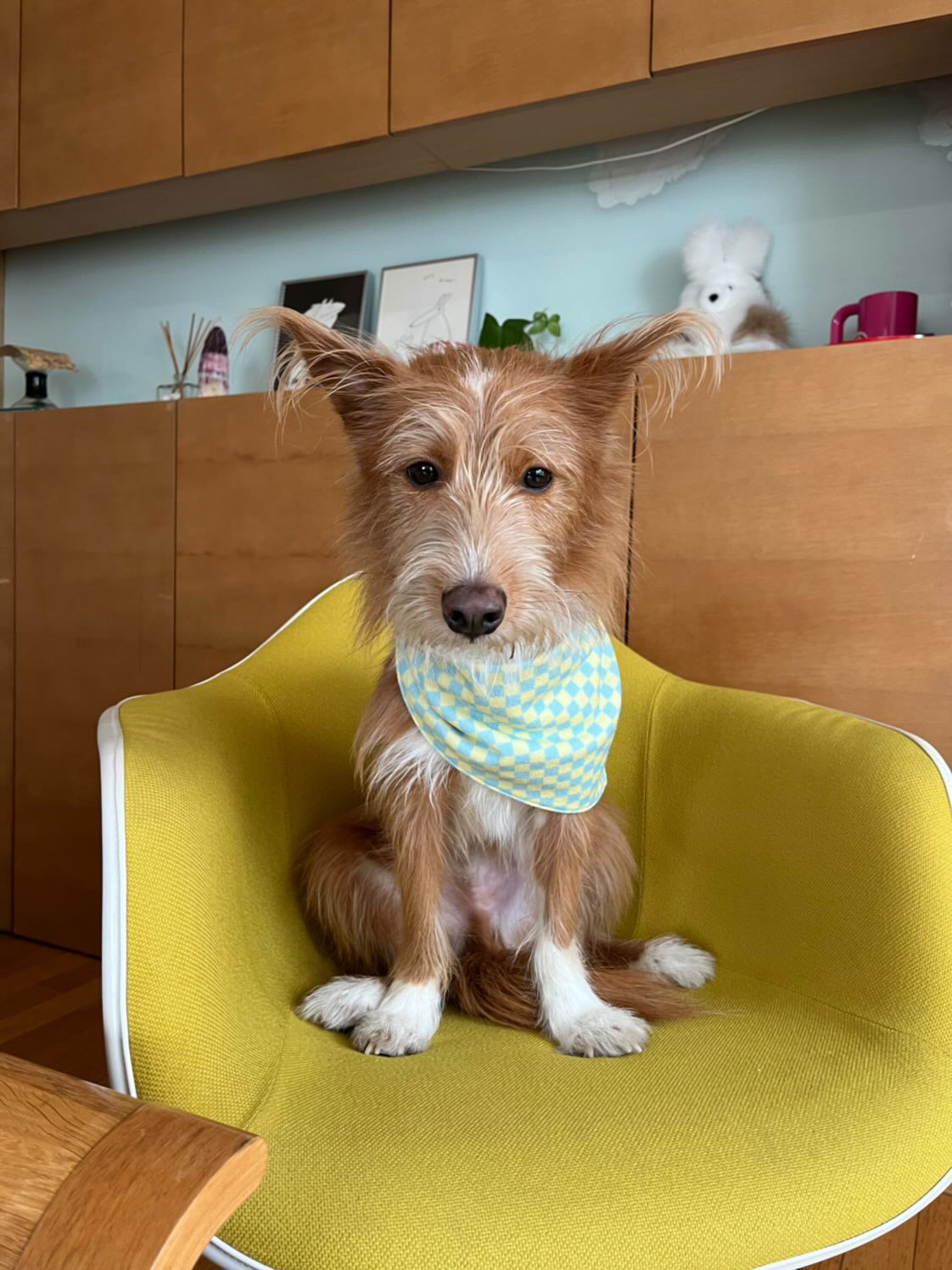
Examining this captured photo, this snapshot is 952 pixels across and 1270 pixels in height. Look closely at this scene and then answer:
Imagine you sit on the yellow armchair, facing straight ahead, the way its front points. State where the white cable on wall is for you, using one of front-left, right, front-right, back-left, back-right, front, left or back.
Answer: back

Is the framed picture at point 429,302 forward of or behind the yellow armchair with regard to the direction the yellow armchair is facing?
behind

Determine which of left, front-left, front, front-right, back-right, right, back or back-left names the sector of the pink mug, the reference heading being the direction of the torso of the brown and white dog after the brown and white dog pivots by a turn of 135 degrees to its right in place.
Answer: right

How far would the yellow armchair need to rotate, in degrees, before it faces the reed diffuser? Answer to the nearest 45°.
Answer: approximately 135° to its right

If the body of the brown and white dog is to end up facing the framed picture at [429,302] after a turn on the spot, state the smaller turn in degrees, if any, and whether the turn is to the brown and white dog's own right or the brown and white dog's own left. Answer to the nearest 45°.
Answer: approximately 180°

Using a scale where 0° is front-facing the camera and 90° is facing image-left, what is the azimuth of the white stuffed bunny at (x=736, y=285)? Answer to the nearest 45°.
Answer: approximately 45°

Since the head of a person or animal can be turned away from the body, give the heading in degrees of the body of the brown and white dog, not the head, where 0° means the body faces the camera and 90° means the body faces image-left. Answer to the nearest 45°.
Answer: approximately 0°

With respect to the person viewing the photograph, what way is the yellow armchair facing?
facing the viewer

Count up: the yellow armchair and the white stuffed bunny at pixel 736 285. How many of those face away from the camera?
0
